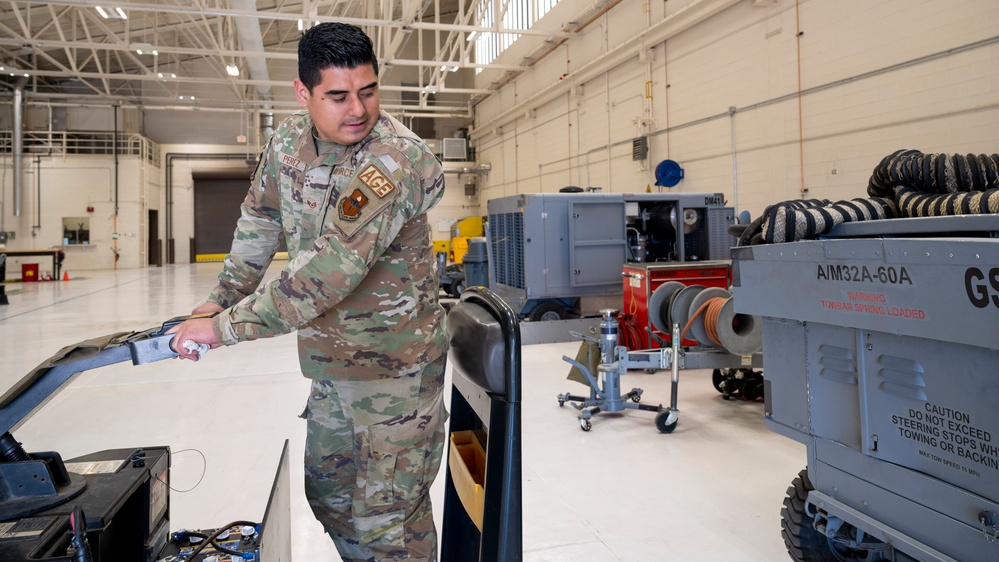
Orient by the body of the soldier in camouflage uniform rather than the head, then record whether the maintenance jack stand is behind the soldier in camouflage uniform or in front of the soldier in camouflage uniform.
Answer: behind

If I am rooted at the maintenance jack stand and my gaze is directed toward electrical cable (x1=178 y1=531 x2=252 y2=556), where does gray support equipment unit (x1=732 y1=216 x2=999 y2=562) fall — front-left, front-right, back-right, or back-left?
front-left

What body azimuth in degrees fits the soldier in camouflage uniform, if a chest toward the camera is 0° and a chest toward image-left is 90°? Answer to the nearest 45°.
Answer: approximately 45°

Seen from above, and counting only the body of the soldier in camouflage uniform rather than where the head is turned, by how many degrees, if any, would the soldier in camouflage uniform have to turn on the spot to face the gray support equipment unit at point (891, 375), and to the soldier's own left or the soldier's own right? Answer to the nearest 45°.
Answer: approximately 135° to the soldier's own left

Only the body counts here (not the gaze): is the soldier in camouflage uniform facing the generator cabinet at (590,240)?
no

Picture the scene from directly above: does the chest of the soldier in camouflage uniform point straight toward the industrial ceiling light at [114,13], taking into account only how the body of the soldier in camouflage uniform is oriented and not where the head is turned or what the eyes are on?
no

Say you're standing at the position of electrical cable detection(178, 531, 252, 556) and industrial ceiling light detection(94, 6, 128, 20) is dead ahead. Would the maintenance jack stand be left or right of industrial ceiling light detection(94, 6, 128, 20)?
right
